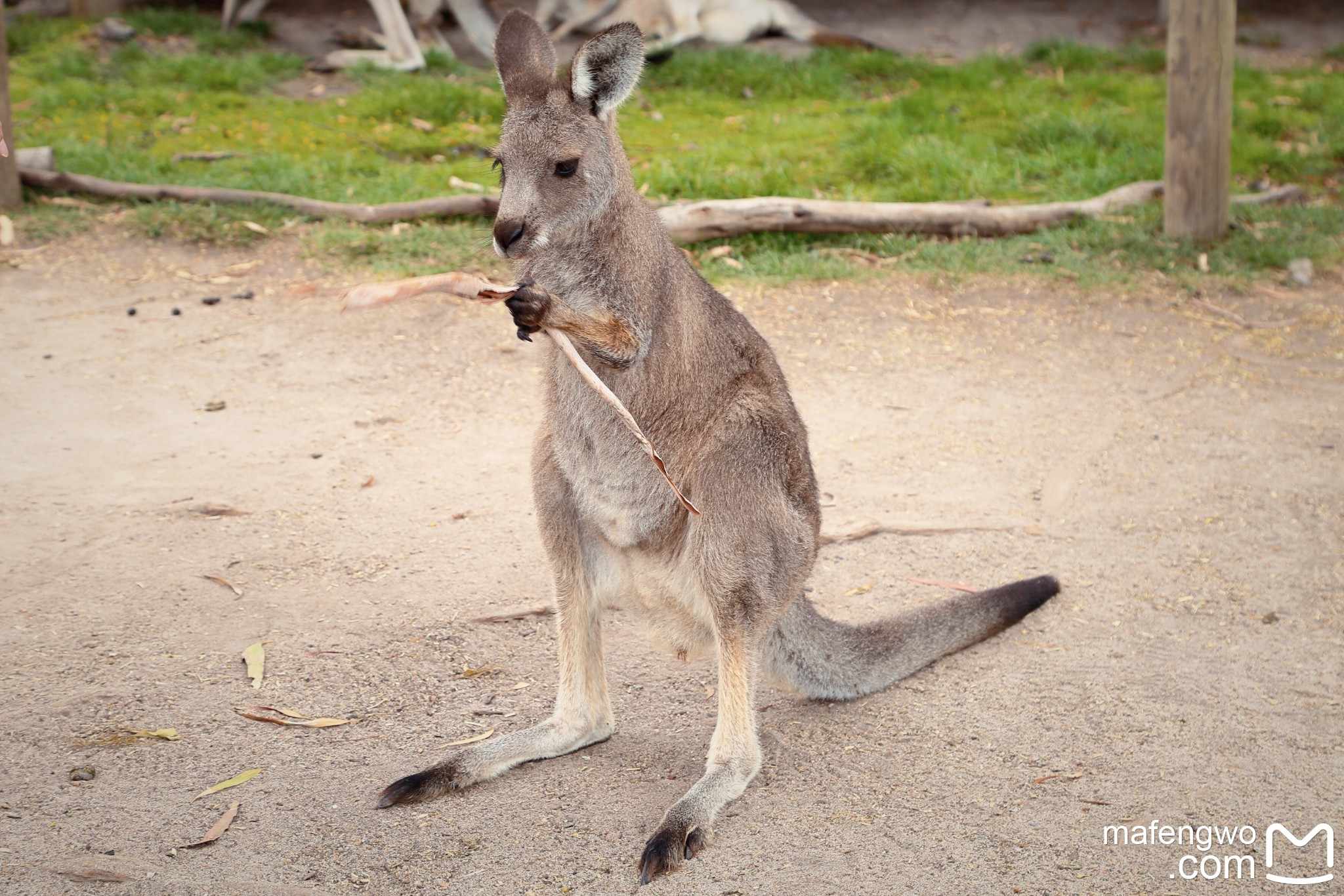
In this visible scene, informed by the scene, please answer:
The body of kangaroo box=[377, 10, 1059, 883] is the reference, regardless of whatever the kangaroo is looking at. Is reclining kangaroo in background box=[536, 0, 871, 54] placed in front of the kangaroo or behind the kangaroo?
behind

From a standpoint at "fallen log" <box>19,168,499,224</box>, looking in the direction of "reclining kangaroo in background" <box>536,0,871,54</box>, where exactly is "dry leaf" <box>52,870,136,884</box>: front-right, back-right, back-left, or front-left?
back-right

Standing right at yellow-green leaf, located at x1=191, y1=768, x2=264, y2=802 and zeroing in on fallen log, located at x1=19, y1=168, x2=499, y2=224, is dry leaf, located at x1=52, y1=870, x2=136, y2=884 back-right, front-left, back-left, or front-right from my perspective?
back-left

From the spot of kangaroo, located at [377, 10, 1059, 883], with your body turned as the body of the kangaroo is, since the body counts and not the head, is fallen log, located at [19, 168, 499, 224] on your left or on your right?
on your right

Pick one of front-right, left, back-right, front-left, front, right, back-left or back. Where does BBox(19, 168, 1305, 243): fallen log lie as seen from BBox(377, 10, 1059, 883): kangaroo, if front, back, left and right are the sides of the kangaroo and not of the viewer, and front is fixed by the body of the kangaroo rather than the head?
back-right

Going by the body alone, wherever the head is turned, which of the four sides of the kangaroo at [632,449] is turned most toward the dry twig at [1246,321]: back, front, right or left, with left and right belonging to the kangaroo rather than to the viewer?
back

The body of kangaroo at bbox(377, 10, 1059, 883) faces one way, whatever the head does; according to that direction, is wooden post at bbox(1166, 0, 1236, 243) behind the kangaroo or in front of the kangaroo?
behind

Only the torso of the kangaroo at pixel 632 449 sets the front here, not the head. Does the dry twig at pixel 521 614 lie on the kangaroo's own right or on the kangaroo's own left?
on the kangaroo's own right

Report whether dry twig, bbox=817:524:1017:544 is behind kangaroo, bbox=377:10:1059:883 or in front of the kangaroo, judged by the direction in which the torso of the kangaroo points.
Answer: behind

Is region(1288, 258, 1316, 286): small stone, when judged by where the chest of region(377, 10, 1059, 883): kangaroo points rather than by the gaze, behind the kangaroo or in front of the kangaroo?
behind

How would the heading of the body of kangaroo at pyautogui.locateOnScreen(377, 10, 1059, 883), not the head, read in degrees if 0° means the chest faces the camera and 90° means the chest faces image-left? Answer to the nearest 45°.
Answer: approximately 45°
